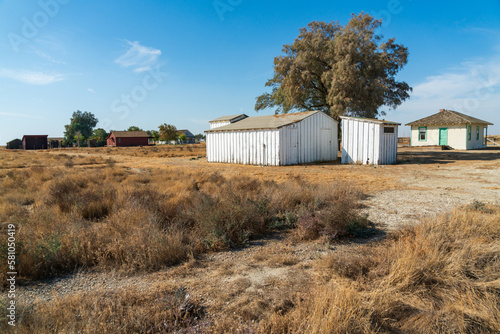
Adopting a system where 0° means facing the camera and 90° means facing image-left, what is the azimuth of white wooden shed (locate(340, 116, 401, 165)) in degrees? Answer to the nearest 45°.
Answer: approximately 315°

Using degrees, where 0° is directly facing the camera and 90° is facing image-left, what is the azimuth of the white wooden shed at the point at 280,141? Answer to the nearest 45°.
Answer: approximately 315°

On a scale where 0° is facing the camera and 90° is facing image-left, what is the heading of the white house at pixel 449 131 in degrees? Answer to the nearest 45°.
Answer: approximately 45°

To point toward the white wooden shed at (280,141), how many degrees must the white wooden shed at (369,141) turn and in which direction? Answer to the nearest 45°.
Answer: approximately 135° to its right

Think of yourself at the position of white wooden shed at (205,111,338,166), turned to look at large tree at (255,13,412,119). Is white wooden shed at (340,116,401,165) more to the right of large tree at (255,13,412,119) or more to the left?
right

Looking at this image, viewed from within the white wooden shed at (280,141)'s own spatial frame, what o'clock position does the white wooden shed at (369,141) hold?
the white wooden shed at (369,141) is roughly at 11 o'clock from the white wooden shed at (280,141).

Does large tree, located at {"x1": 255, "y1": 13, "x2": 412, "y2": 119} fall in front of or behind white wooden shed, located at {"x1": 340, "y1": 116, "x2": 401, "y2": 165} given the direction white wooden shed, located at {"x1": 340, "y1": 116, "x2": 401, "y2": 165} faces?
behind

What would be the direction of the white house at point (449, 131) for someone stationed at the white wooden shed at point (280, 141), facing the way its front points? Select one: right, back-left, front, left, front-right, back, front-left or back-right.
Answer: left

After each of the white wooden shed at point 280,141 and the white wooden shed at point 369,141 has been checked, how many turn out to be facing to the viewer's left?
0

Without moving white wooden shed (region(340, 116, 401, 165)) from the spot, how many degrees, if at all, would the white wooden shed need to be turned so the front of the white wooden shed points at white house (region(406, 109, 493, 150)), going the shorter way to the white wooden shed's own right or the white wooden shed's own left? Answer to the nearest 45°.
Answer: approximately 90° to the white wooden shed's own left
